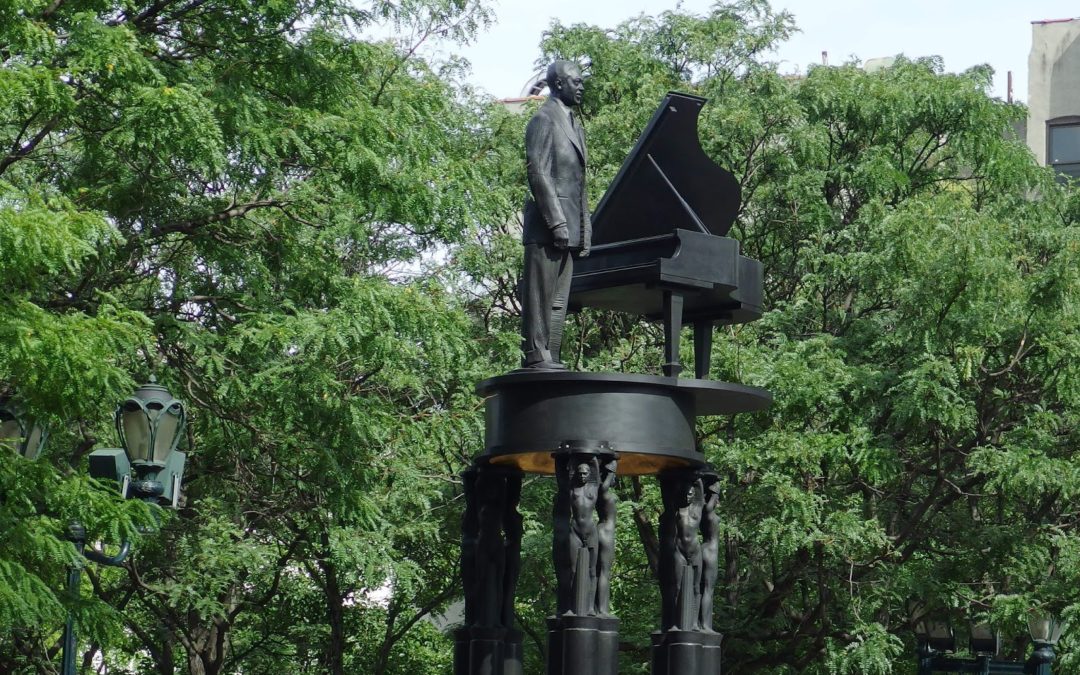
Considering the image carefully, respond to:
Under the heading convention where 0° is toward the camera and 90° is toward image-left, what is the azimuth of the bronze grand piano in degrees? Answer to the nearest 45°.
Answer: approximately 45°

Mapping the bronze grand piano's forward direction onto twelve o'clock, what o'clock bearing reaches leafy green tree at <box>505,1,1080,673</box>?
The leafy green tree is roughly at 5 o'clock from the bronze grand piano.

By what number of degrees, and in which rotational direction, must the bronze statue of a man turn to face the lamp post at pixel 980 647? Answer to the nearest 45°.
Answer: approximately 45° to its left

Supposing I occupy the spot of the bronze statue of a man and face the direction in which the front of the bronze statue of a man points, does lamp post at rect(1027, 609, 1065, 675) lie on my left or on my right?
on my left

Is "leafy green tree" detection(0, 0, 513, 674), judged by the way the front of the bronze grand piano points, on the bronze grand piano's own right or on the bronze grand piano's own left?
on the bronze grand piano's own right
